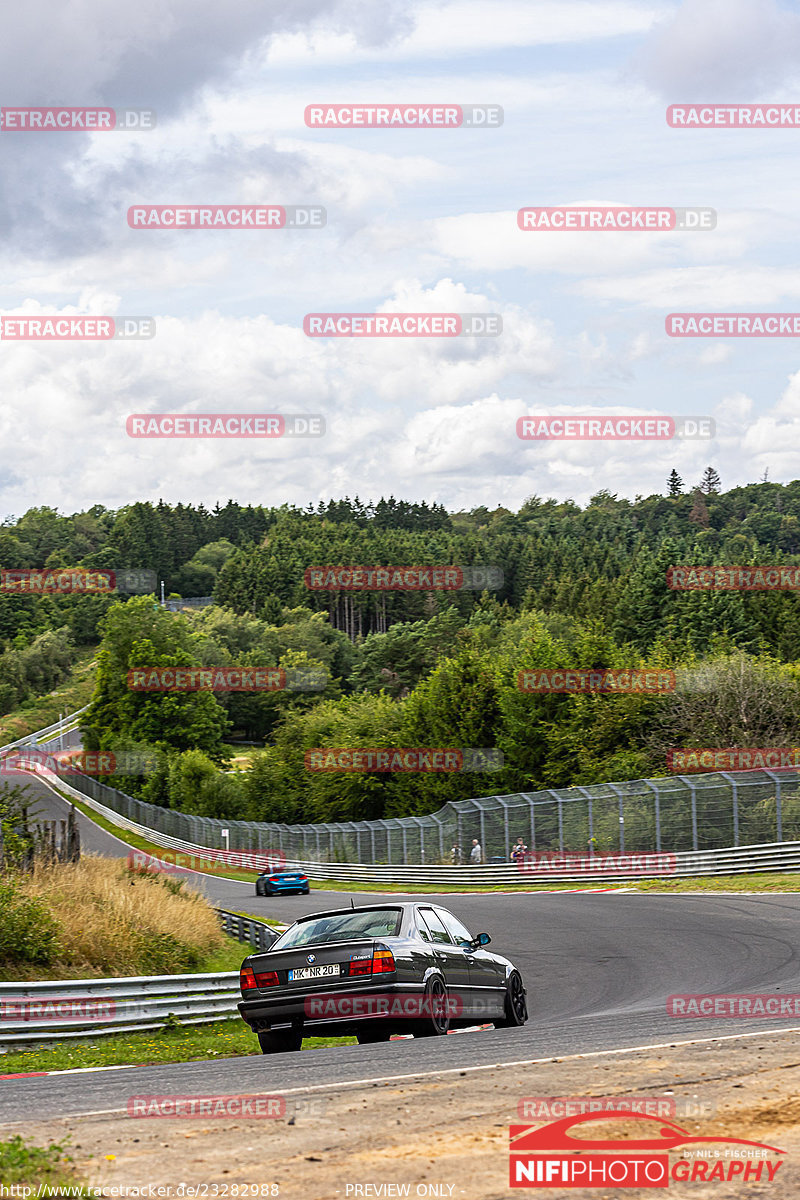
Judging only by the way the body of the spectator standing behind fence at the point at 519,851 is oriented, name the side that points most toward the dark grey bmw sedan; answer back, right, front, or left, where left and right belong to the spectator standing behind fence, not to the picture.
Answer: front

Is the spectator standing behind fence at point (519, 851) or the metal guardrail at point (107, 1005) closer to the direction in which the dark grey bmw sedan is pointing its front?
the spectator standing behind fence

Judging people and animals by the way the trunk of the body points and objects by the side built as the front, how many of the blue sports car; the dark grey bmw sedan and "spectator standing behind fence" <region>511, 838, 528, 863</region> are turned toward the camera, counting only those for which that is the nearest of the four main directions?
1

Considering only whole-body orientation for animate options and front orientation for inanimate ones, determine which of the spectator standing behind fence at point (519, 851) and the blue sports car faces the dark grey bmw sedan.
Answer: the spectator standing behind fence

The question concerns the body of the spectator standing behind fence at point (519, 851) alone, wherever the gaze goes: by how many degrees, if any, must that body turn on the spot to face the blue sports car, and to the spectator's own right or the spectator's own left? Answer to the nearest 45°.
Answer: approximately 135° to the spectator's own right

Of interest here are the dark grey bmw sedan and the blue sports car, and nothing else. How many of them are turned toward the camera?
0

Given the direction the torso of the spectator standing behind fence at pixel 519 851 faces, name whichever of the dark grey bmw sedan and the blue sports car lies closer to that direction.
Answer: the dark grey bmw sedan

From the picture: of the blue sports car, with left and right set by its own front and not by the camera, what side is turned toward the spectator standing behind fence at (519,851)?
right

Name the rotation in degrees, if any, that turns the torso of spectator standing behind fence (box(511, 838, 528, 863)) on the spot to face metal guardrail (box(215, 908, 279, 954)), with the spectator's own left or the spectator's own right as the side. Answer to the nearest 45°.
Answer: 0° — they already face it
